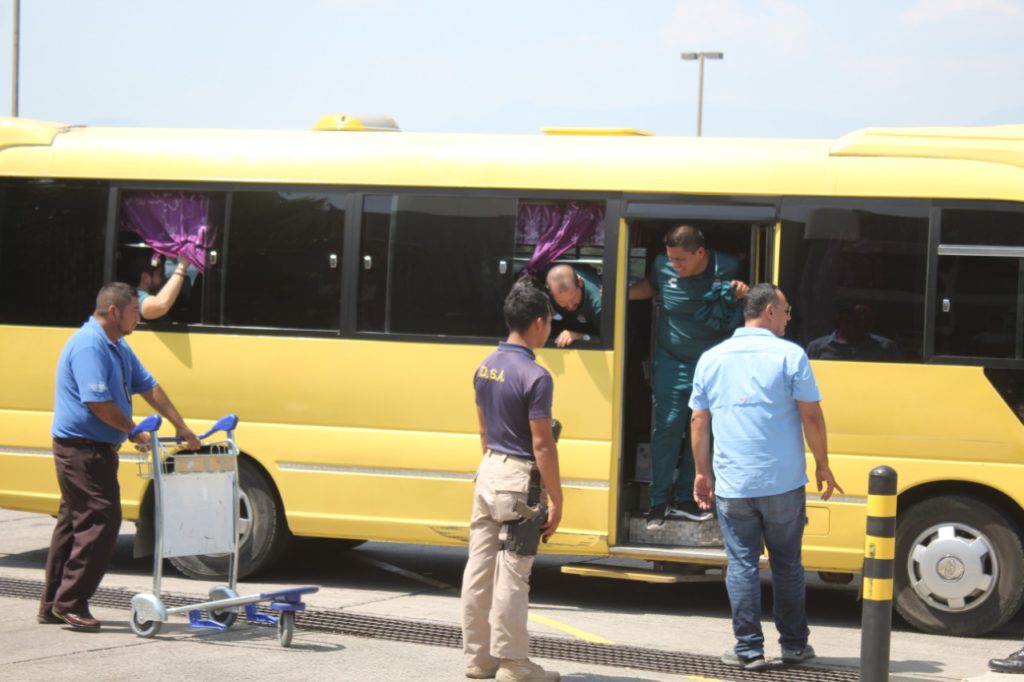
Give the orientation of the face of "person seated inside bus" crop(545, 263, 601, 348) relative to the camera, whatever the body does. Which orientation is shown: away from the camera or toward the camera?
toward the camera

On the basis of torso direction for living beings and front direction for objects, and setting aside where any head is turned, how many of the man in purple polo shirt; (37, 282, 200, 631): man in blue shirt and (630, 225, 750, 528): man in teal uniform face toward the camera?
1

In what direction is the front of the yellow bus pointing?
to the viewer's right

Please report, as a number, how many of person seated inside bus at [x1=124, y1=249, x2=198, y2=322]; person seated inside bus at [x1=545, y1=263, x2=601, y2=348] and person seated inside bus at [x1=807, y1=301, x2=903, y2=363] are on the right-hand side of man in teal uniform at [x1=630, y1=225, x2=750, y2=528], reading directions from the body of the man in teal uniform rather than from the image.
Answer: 2

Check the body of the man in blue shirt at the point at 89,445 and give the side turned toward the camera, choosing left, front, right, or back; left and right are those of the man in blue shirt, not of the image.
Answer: right

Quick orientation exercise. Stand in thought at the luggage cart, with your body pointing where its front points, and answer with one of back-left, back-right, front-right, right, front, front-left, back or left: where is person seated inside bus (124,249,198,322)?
back-left

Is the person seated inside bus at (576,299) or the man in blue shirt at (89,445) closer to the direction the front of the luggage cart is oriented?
the person seated inside bus

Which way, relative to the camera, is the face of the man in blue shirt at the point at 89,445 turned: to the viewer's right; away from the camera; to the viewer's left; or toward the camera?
to the viewer's right

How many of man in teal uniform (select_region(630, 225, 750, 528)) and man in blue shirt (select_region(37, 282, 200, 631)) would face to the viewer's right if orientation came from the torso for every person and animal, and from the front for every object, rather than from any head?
1

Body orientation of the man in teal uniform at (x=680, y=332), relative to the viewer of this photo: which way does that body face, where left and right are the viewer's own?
facing the viewer

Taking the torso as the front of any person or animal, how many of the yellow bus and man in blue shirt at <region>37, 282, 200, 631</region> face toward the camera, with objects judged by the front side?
0

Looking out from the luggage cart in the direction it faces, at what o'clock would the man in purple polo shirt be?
The man in purple polo shirt is roughly at 12 o'clock from the luggage cart.

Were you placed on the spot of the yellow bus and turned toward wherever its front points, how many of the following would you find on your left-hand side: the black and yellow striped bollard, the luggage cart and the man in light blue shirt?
0

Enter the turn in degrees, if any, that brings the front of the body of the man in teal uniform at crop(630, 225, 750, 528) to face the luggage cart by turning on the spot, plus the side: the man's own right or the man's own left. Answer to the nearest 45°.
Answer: approximately 45° to the man's own right

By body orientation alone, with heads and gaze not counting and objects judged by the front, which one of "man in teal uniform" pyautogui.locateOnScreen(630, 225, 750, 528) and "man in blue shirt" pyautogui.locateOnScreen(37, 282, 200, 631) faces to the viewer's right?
the man in blue shirt

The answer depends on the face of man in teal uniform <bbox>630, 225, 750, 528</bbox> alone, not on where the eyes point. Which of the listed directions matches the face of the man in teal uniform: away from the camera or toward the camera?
toward the camera

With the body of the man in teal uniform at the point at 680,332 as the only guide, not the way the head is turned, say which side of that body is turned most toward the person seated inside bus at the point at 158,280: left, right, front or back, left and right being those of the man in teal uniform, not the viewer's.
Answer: right
